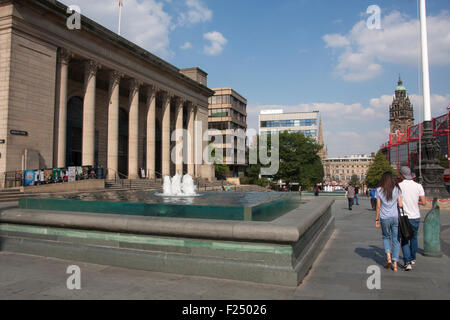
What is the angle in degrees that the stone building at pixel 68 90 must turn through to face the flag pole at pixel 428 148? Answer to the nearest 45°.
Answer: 0° — it already faces it

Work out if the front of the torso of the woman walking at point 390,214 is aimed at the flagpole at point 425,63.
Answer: yes

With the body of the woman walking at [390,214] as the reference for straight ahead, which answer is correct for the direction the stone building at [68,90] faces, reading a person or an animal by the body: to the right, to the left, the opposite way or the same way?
to the right

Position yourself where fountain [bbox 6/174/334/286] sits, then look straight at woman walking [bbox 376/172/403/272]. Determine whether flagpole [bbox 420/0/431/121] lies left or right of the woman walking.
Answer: left

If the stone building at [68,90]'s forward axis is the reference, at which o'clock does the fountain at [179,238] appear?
The fountain is roughly at 1 o'clock from the stone building.

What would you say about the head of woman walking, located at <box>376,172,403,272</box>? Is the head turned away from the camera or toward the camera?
away from the camera

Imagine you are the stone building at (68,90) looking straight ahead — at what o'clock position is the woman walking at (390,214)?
The woman walking is roughly at 1 o'clock from the stone building.

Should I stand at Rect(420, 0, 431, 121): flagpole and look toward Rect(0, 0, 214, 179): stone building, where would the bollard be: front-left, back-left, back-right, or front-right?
front-left

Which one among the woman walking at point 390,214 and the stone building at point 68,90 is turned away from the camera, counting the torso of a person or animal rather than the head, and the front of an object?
the woman walking

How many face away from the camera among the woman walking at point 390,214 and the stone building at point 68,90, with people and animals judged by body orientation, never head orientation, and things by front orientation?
1

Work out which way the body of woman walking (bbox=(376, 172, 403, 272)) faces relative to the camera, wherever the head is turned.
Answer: away from the camera
